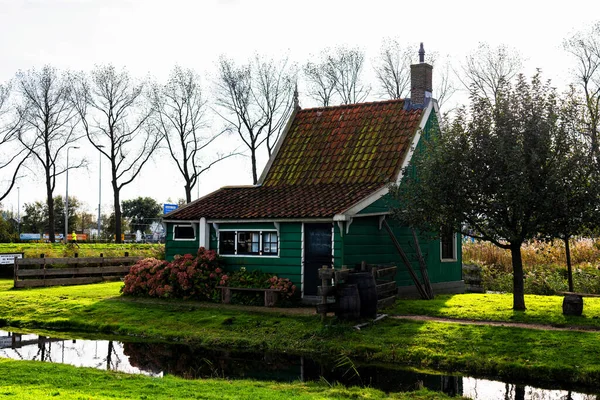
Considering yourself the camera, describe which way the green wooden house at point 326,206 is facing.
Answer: facing the viewer and to the left of the viewer

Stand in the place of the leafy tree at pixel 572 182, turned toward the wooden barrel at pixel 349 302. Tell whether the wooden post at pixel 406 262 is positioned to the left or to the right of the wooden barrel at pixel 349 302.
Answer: right

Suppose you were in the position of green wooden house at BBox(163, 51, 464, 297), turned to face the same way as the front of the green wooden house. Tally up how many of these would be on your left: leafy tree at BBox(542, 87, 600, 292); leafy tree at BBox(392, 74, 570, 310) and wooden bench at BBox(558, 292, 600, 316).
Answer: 3

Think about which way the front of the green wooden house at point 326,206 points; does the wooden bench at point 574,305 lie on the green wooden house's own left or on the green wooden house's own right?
on the green wooden house's own left

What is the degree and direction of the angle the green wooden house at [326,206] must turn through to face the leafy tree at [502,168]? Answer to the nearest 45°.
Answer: approximately 90° to its left

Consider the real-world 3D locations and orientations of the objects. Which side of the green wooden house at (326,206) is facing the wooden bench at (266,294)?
front

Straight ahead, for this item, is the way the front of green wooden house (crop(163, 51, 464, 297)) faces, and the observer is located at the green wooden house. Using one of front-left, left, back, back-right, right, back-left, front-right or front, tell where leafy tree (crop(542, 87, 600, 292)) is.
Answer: left

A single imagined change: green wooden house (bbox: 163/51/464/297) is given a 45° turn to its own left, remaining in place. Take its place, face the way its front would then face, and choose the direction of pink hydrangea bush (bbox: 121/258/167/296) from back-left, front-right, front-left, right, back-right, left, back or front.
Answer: right

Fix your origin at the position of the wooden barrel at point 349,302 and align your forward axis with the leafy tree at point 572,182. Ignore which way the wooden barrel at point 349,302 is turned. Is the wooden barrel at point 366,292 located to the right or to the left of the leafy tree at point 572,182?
left

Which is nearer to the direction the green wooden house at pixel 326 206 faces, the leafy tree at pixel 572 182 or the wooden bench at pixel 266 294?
the wooden bench
